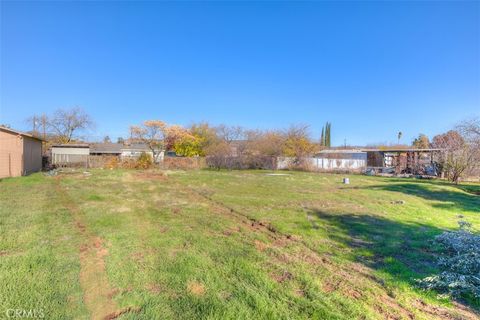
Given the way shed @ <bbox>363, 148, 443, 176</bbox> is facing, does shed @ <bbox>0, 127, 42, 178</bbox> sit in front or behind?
in front

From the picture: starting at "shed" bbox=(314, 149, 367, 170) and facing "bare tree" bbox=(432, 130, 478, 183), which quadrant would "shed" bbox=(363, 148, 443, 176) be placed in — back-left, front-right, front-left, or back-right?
front-left

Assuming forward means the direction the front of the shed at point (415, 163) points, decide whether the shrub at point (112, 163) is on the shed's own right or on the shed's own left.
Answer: on the shed's own right

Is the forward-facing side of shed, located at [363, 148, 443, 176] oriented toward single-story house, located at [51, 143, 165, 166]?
no

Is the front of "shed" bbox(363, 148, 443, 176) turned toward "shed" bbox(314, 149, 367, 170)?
no

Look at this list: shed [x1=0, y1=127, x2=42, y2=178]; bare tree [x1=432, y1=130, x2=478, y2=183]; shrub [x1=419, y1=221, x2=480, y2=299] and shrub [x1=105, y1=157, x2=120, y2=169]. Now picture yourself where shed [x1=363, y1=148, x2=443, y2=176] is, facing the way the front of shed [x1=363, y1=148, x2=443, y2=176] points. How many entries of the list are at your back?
0

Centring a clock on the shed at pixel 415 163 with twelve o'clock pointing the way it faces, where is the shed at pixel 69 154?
the shed at pixel 69 154 is roughly at 2 o'clock from the shed at pixel 415 163.

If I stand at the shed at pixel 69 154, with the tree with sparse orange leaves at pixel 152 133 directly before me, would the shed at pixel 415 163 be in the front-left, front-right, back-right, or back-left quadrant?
front-right

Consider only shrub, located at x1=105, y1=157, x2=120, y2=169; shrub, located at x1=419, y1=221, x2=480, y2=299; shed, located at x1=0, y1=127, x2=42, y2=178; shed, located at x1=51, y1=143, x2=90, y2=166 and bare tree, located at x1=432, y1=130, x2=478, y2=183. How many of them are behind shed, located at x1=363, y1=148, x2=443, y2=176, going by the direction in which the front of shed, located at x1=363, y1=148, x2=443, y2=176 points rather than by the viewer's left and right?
0

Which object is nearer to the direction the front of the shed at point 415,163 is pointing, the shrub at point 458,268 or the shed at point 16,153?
the shrub

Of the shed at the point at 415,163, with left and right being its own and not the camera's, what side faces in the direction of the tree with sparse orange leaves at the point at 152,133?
right

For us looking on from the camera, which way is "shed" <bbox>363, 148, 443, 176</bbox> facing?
facing the viewer

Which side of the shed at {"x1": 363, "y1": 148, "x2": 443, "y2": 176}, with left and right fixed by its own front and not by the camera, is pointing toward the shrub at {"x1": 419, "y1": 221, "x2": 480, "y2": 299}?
front

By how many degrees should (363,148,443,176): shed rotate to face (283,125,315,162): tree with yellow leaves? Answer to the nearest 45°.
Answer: approximately 90° to its right
